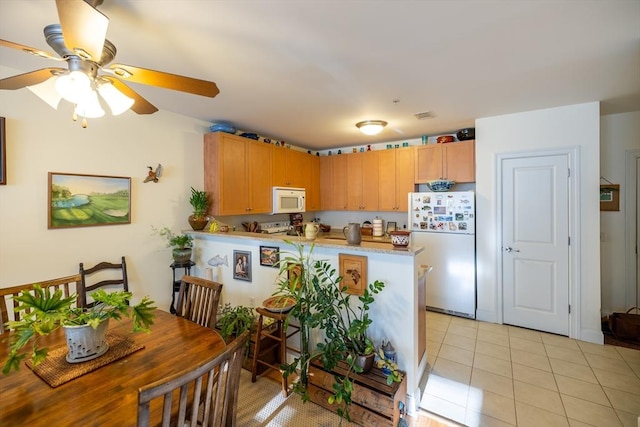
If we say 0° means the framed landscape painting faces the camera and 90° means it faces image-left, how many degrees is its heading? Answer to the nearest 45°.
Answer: approximately 315°

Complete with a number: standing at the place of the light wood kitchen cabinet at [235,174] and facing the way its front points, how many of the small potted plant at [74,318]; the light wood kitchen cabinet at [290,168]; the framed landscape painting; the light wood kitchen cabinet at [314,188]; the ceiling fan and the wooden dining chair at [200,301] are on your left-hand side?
2

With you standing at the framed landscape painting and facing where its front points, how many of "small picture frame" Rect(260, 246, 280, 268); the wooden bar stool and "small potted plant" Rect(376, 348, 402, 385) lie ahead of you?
3

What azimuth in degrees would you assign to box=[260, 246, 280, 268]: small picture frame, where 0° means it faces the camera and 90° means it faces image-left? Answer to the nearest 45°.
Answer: approximately 45°

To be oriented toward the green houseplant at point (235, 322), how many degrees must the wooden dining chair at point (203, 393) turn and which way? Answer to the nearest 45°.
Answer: approximately 45° to its right

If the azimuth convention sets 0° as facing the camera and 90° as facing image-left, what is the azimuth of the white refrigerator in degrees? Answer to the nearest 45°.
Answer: approximately 0°

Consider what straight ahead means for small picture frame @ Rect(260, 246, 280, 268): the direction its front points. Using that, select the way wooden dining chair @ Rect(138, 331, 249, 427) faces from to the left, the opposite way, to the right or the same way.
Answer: to the right

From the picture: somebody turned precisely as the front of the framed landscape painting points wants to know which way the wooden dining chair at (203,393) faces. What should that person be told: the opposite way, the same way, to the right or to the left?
the opposite way

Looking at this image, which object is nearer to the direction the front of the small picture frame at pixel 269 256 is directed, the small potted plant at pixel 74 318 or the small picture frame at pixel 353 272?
the small potted plant

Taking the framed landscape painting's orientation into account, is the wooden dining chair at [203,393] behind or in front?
in front
